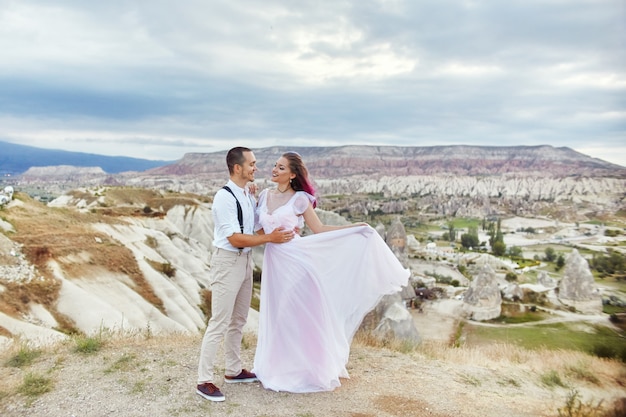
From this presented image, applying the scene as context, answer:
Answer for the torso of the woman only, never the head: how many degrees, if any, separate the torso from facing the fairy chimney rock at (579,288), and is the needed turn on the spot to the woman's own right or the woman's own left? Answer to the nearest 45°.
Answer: approximately 180°

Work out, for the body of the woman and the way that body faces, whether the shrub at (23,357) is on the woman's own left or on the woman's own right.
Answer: on the woman's own right

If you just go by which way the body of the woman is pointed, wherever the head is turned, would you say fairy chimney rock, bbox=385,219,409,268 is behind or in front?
behind

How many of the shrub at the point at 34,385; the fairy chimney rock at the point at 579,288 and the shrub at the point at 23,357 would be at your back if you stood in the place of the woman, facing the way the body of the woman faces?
1

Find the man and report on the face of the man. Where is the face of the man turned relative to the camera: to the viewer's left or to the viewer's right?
to the viewer's right

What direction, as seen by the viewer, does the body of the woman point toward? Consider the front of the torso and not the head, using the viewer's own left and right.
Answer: facing the viewer and to the left of the viewer

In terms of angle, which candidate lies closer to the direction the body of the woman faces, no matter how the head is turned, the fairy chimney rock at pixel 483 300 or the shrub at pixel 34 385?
the shrub

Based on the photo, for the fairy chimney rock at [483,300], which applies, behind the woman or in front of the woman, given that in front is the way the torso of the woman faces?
behind

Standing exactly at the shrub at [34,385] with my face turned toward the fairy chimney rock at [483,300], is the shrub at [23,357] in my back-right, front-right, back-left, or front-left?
front-left

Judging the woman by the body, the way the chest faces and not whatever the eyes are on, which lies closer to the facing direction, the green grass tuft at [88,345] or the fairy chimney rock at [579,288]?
the green grass tuft

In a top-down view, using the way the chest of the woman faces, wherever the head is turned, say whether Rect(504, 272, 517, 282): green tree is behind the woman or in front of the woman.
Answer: behind

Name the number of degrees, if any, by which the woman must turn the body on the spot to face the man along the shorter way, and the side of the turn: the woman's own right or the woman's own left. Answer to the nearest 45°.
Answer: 0° — they already face them

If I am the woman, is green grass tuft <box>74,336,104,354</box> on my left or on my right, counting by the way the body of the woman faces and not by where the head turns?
on my right

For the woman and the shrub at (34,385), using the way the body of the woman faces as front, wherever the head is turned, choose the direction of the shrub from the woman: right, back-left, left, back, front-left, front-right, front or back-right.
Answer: front-right
